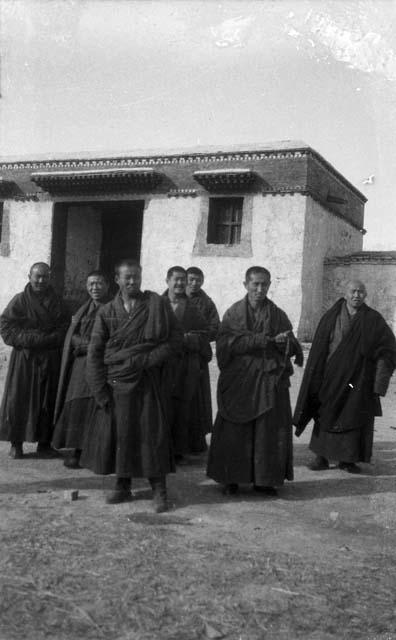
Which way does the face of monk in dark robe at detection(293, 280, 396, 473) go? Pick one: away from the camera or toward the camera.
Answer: toward the camera

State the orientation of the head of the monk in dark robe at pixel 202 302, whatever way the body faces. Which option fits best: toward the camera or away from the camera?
toward the camera

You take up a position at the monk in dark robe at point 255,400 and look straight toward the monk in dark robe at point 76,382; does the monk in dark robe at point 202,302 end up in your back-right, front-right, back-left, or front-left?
front-right

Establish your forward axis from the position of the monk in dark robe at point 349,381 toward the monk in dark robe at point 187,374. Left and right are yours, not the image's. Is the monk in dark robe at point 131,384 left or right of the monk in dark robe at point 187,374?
left

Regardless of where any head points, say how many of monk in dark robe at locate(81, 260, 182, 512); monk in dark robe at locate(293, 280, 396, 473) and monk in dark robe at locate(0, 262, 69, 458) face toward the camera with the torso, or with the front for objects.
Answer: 3

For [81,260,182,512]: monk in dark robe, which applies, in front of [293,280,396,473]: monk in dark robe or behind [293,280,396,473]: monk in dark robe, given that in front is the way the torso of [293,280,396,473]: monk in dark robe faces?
in front

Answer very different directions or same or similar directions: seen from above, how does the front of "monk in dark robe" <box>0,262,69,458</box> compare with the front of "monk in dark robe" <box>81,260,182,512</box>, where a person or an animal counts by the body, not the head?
same or similar directions

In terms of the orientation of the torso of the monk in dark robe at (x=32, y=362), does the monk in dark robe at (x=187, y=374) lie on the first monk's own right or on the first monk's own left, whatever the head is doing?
on the first monk's own left

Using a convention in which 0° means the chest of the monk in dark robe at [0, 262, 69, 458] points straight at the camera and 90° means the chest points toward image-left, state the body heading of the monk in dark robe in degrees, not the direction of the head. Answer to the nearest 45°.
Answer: approximately 0°

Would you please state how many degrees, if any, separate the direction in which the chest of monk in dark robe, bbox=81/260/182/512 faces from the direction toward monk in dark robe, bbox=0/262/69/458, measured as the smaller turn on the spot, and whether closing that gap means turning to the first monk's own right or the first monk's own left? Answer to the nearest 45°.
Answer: approximately 135° to the first monk's own right

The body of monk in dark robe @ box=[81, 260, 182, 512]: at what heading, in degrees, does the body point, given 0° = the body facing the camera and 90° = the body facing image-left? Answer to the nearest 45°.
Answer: approximately 0°

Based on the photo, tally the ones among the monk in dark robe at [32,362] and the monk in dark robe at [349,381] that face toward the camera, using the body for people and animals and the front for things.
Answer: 2

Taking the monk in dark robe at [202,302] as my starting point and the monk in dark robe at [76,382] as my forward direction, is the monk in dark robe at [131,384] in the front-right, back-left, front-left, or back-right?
front-left

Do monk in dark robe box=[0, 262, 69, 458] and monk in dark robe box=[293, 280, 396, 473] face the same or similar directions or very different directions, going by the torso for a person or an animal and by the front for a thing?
same or similar directions

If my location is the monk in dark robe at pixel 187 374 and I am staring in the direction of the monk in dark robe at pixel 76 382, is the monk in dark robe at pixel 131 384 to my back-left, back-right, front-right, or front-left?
front-left

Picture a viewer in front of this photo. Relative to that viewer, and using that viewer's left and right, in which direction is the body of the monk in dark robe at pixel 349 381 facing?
facing the viewer
